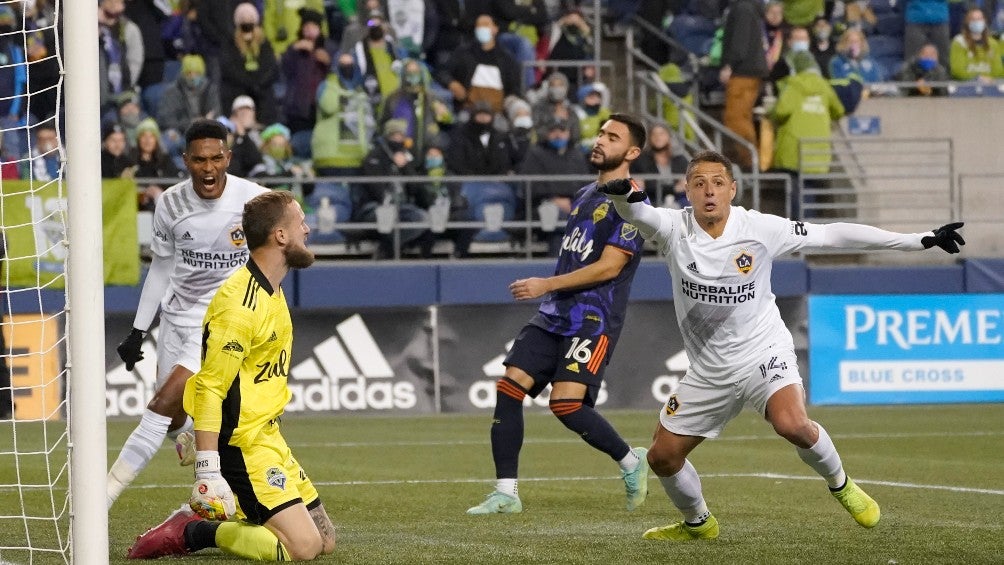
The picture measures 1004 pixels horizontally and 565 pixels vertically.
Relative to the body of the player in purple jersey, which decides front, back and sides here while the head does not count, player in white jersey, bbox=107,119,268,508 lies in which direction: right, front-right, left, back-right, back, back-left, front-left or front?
front-right

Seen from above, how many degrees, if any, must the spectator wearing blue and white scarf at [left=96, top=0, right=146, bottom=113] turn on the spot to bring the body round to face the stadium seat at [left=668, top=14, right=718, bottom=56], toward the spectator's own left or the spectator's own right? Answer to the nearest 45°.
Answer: approximately 90° to the spectator's own left

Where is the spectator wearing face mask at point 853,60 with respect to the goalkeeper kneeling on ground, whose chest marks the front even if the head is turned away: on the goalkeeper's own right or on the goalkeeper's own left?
on the goalkeeper's own left

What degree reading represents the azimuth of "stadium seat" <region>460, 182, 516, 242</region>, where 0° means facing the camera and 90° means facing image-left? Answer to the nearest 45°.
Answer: approximately 0°

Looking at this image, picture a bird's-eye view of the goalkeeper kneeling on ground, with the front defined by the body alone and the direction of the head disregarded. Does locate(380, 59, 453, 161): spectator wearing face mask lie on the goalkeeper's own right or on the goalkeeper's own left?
on the goalkeeper's own left

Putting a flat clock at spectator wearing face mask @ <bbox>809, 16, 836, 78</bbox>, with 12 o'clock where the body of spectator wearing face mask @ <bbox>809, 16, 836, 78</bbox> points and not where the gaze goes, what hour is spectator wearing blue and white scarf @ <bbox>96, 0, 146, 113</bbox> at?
spectator wearing blue and white scarf @ <bbox>96, 0, 146, 113</bbox> is roughly at 2 o'clock from spectator wearing face mask @ <bbox>809, 16, 836, 78</bbox>.
